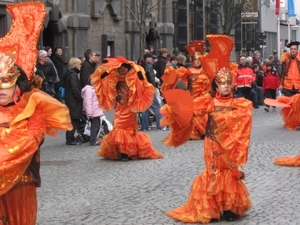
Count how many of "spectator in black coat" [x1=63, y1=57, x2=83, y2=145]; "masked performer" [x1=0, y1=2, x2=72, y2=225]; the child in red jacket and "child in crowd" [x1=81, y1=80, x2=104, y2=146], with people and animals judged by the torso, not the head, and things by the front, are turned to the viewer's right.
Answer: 2

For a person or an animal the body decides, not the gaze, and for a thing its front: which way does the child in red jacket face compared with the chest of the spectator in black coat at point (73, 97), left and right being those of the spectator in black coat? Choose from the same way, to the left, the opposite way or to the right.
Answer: to the right

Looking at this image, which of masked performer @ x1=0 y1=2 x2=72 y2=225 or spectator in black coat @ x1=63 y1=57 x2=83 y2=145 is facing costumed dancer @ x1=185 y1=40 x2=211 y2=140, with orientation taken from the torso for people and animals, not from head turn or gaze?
the spectator in black coat

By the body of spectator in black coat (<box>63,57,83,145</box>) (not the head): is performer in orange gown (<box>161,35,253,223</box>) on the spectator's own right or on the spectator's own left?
on the spectator's own right

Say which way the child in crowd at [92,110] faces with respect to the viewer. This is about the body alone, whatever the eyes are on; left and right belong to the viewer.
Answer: facing to the right of the viewer

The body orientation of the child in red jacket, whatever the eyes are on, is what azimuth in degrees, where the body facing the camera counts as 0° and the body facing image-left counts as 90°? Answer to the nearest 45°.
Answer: approximately 0°

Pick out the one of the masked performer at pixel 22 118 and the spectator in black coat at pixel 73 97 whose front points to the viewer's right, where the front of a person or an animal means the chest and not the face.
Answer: the spectator in black coat

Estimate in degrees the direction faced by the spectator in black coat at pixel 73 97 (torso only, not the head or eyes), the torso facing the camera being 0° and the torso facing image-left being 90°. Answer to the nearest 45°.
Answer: approximately 270°
